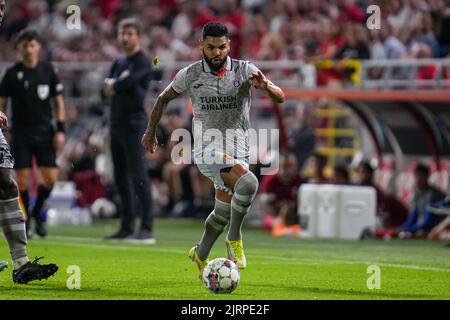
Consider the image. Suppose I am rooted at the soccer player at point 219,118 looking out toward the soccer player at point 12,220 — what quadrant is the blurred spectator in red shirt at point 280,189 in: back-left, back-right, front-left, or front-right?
back-right

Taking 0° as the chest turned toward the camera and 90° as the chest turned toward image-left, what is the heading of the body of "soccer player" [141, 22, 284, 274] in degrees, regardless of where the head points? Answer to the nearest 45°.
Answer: approximately 0°

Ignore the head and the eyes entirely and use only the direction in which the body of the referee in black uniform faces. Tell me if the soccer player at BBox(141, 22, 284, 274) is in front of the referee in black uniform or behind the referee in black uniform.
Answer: in front

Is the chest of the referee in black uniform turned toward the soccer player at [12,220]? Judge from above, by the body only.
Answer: yes

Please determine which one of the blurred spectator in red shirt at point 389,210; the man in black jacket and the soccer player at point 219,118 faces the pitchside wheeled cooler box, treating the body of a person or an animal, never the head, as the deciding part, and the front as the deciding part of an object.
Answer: the blurred spectator in red shirt
